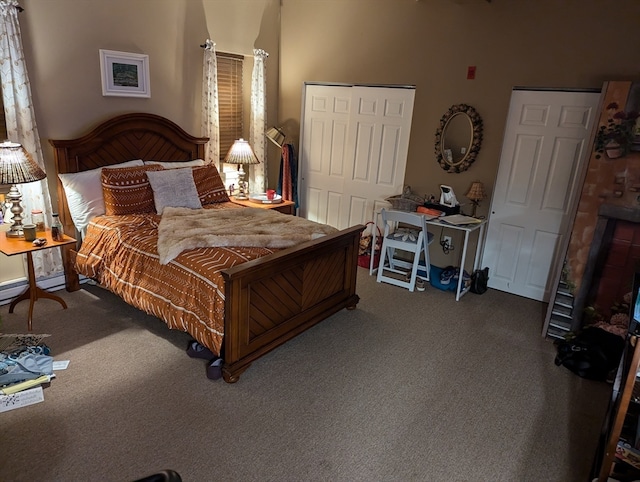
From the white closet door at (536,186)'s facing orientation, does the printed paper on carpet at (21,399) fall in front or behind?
in front

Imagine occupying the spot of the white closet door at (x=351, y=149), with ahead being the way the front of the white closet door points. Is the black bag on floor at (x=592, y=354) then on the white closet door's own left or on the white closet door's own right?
on the white closet door's own left

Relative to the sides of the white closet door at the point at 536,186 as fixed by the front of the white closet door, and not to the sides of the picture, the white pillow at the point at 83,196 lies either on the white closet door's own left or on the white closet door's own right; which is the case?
on the white closet door's own right

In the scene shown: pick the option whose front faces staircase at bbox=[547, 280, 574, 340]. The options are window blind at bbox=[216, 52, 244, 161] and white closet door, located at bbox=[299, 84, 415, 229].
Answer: the window blind

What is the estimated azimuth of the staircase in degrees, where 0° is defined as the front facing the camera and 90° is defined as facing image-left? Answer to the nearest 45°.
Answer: approximately 45°

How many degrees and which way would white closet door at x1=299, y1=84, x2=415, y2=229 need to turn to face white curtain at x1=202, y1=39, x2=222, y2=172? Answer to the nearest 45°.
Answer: approximately 45° to its right

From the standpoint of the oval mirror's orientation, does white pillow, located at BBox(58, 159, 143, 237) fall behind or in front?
in front

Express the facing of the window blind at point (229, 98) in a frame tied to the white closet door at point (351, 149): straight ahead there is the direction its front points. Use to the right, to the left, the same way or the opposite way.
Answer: to the left

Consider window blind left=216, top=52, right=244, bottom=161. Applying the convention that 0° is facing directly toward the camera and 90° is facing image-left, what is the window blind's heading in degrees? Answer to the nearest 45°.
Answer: approximately 315°

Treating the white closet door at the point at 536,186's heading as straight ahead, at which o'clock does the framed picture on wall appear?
The framed picture on wall is roughly at 2 o'clock from the white closet door.
